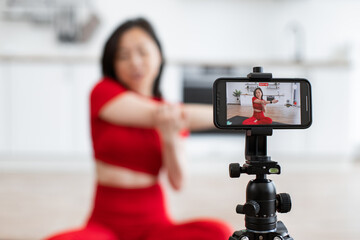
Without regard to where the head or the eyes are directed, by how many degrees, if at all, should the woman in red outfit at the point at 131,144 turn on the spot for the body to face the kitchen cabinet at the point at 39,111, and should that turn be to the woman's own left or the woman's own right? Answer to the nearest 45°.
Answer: approximately 180°

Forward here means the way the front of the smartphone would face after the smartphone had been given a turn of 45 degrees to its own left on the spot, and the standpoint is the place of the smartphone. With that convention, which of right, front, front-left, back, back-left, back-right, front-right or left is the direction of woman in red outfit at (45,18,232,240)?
back

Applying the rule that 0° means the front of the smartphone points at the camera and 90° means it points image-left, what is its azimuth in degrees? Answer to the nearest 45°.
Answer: approximately 0°

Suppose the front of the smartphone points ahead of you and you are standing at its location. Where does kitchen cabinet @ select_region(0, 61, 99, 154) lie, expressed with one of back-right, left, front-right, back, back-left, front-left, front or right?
back-right

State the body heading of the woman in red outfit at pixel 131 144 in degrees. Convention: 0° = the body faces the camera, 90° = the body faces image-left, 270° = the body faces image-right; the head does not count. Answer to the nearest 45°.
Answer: approximately 0°
